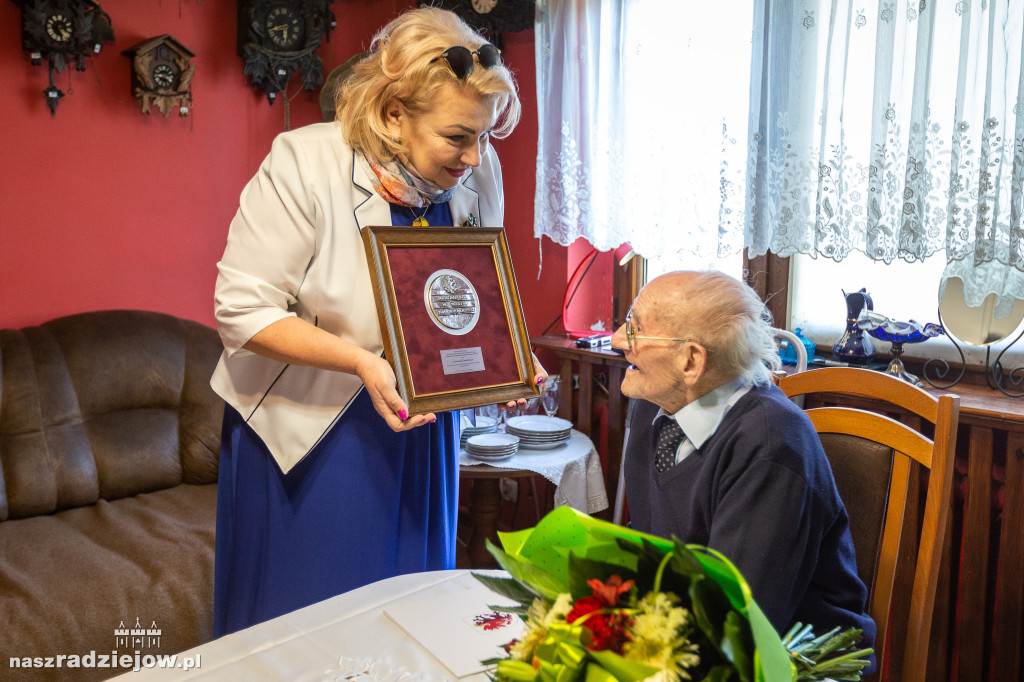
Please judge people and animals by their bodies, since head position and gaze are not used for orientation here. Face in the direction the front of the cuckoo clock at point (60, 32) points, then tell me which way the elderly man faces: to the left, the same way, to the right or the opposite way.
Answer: to the right

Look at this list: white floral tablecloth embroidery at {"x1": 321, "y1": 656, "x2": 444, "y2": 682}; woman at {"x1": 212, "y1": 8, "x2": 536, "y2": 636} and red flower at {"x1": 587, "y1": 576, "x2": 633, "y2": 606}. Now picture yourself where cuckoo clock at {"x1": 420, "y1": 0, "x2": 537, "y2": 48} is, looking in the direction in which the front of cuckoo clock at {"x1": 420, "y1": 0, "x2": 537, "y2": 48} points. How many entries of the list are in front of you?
3

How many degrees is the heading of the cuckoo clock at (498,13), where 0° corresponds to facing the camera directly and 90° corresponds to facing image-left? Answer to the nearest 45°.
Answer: approximately 0°

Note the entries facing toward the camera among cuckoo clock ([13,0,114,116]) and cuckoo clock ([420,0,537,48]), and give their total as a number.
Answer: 2

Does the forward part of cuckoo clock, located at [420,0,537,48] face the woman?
yes

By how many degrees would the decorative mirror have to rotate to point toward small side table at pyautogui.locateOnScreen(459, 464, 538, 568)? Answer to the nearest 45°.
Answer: approximately 45° to its right

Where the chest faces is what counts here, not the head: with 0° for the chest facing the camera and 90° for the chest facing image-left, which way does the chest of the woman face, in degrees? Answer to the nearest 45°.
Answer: approximately 315°

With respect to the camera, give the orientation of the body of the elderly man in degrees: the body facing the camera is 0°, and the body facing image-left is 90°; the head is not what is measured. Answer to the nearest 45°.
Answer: approximately 45°

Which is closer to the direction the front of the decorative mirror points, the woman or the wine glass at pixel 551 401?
the woman

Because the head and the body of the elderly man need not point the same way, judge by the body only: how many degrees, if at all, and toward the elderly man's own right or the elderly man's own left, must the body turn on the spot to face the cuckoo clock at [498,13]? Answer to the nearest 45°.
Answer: approximately 90° to the elderly man's own right

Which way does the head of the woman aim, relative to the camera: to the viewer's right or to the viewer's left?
to the viewer's right
